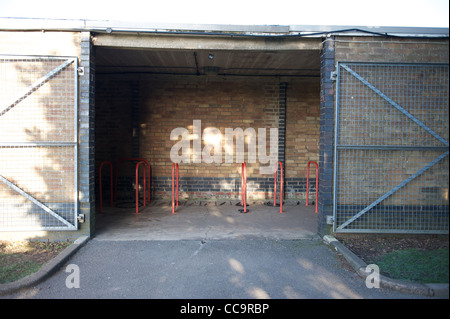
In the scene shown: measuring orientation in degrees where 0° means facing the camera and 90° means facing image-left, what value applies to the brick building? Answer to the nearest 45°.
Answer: approximately 0°
